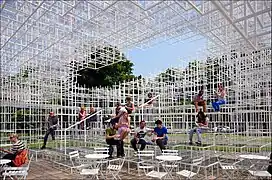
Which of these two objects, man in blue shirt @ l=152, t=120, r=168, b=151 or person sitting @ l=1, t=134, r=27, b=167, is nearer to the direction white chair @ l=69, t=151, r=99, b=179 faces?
the man in blue shirt

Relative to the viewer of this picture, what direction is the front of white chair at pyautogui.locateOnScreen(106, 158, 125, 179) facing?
facing to the left of the viewer

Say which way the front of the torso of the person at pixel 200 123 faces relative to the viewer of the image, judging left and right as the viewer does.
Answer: facing the viewer and to the left of the viewer

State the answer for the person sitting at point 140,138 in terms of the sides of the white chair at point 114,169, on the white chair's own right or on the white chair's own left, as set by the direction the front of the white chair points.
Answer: on the white chair's own right

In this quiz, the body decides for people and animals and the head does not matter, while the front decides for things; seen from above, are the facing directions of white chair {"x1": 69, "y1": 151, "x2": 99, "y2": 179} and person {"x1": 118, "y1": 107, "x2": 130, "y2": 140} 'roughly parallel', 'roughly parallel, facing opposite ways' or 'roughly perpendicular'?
roughly perpendicular

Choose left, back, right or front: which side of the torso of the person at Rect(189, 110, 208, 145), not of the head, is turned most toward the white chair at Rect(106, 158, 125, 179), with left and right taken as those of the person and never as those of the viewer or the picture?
front
